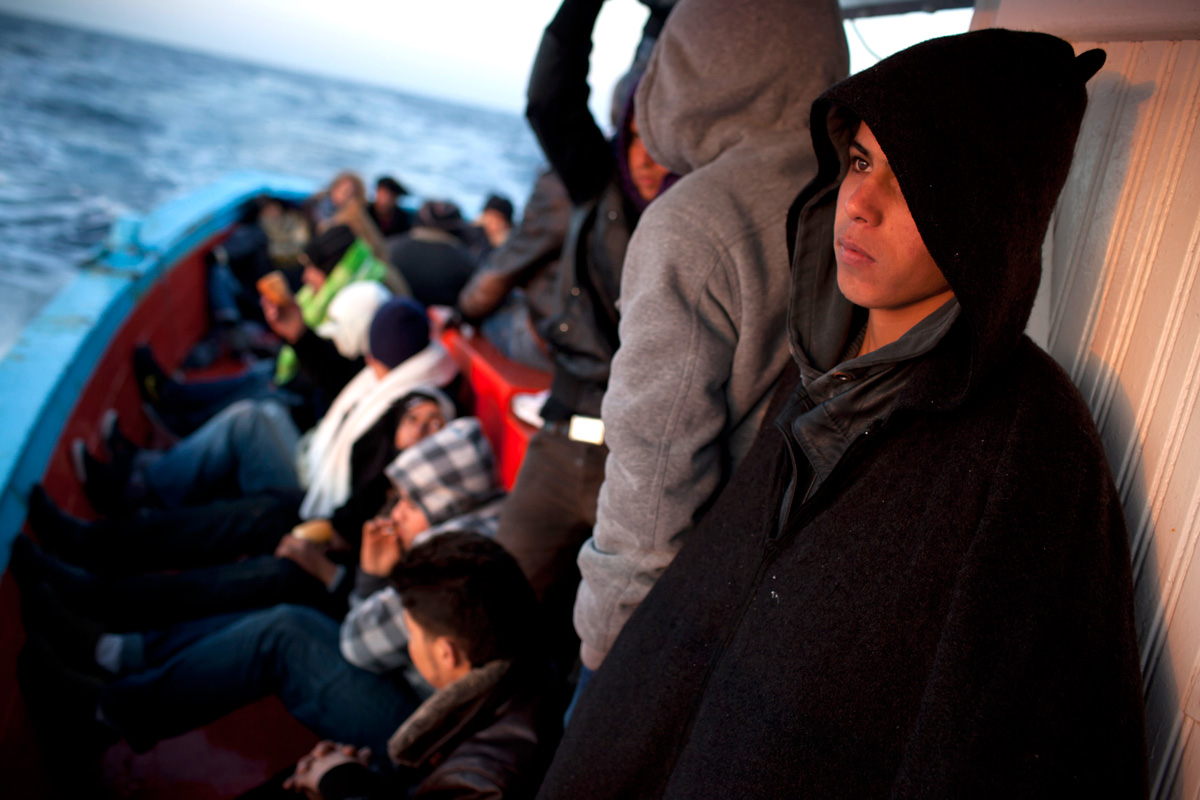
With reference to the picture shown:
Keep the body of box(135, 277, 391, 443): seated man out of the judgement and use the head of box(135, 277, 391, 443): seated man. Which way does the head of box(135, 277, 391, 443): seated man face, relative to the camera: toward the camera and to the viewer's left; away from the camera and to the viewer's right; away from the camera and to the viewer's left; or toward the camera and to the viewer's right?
away from the camera and to the viewer's left

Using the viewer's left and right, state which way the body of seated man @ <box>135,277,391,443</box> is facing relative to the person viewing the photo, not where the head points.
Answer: facing to the left of the viewer

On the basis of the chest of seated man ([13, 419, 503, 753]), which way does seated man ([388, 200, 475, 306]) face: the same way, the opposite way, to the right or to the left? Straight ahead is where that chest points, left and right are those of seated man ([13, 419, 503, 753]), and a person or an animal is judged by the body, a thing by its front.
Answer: to the right

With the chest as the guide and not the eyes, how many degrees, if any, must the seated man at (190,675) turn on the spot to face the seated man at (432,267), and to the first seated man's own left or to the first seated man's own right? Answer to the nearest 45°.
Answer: approximately 90° to the first seated man's own right

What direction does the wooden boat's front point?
away from the camera

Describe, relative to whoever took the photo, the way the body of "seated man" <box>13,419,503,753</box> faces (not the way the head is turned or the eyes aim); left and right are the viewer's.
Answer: facing to the left of the viewer

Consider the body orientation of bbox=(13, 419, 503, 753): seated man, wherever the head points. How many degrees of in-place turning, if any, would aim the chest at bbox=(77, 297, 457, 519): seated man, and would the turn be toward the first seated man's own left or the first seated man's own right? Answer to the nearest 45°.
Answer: approximately 90° to the first seated man's own right

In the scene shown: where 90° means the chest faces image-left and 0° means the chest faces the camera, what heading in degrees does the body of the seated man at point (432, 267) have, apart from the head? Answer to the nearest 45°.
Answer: approximately 180°

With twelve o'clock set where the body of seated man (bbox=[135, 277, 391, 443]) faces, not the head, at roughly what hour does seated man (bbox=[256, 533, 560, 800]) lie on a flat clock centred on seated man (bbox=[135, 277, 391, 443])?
seated man (bbox=[256, 533, 560, 800]) is roughly at 9 o'clock from seated man (bbox=[135, 277, 391, 443]).

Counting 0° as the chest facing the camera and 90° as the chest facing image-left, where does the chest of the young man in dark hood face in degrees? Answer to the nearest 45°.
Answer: approximately 45°

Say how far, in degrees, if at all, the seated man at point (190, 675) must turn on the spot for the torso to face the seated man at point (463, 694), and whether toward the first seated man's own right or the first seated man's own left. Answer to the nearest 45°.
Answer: approximately 135° to the first seated man's own left

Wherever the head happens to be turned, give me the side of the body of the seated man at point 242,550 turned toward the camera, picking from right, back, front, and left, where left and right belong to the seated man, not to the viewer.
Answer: left
